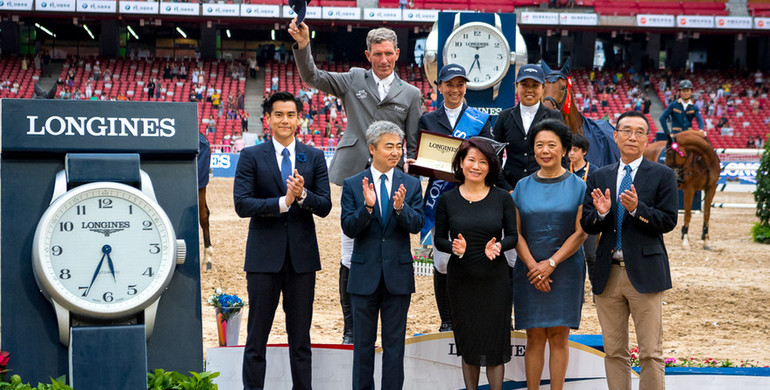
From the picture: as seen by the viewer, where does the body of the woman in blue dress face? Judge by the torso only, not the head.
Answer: toward the camera

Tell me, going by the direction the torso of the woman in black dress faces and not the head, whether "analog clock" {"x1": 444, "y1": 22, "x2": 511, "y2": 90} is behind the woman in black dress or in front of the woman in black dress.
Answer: behind

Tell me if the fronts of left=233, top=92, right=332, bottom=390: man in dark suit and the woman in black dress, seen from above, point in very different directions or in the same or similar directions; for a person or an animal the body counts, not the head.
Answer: same or similar directions

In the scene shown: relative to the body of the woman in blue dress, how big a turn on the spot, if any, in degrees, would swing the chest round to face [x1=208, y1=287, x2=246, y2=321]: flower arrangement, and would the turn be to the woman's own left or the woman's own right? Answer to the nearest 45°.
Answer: approximately 90° to the woman's own right

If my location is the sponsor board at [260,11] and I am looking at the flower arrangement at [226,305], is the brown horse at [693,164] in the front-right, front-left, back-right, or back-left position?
front-left

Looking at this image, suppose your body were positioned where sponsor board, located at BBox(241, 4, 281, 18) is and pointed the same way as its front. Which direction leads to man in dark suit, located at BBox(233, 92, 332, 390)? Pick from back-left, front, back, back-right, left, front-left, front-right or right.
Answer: front

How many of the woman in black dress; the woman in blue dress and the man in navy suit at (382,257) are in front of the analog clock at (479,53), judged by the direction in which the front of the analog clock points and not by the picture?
3

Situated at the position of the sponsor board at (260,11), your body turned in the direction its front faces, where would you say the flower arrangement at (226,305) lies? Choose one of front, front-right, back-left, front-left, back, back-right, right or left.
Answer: front

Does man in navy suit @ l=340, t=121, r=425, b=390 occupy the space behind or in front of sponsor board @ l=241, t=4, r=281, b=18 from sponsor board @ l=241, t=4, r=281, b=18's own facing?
in front

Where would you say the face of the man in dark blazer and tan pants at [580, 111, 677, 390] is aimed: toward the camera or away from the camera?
toward the camera

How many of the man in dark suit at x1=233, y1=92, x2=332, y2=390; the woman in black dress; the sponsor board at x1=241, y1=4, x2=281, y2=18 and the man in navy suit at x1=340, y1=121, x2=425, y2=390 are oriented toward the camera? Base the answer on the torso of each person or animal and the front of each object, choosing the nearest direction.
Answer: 4

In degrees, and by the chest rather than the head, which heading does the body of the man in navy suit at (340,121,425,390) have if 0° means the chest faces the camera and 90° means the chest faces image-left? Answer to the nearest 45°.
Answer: approximately 0°

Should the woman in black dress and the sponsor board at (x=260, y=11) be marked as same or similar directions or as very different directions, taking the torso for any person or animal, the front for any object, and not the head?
same or similar directions

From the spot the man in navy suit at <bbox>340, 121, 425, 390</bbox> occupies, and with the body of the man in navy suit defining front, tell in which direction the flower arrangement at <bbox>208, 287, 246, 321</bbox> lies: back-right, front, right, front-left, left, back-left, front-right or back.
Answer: back-right

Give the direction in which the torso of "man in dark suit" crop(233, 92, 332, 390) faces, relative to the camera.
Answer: toward the camera
